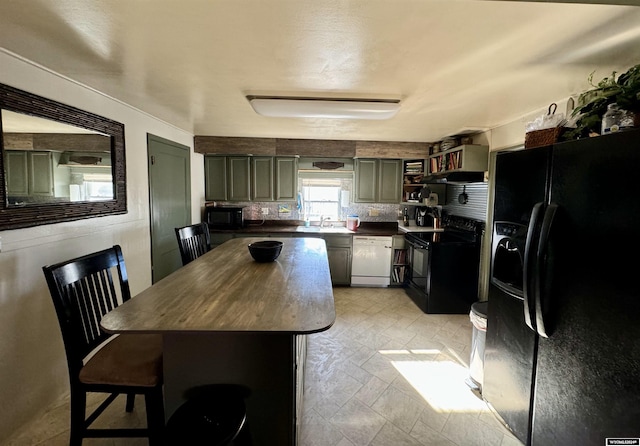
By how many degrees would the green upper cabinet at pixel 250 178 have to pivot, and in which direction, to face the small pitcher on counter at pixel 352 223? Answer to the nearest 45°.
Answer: approximately 90° to its left

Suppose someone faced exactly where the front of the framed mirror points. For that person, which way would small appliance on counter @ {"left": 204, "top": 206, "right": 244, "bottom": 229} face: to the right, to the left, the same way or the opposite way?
to the right

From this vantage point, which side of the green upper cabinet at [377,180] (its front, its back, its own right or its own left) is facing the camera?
front

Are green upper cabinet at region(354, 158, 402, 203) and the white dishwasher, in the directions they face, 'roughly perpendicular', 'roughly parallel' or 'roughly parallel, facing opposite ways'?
roughly parallel

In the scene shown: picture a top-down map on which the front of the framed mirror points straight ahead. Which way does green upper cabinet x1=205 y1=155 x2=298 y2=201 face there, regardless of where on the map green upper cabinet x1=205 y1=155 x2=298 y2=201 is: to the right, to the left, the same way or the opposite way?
to the right

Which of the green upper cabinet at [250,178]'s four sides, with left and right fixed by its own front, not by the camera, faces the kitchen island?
front

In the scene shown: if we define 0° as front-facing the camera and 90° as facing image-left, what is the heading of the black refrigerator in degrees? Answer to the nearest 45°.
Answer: approximately 45°

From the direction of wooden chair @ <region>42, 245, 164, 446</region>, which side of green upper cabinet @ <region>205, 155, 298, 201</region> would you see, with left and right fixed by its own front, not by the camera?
front

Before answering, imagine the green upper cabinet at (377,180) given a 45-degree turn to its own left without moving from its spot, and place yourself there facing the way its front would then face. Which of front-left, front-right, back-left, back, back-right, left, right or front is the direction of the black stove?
front

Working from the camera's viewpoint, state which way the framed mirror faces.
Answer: facing the viewer and to the right of the viewer

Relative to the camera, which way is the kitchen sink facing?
toward the camera

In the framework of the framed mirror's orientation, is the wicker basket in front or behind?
in front

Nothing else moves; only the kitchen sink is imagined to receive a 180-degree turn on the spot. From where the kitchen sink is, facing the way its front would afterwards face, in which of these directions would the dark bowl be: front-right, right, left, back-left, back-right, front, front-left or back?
back

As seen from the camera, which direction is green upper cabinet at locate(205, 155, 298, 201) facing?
toward the camera

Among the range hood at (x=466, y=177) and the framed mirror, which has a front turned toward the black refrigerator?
the framed mirror
